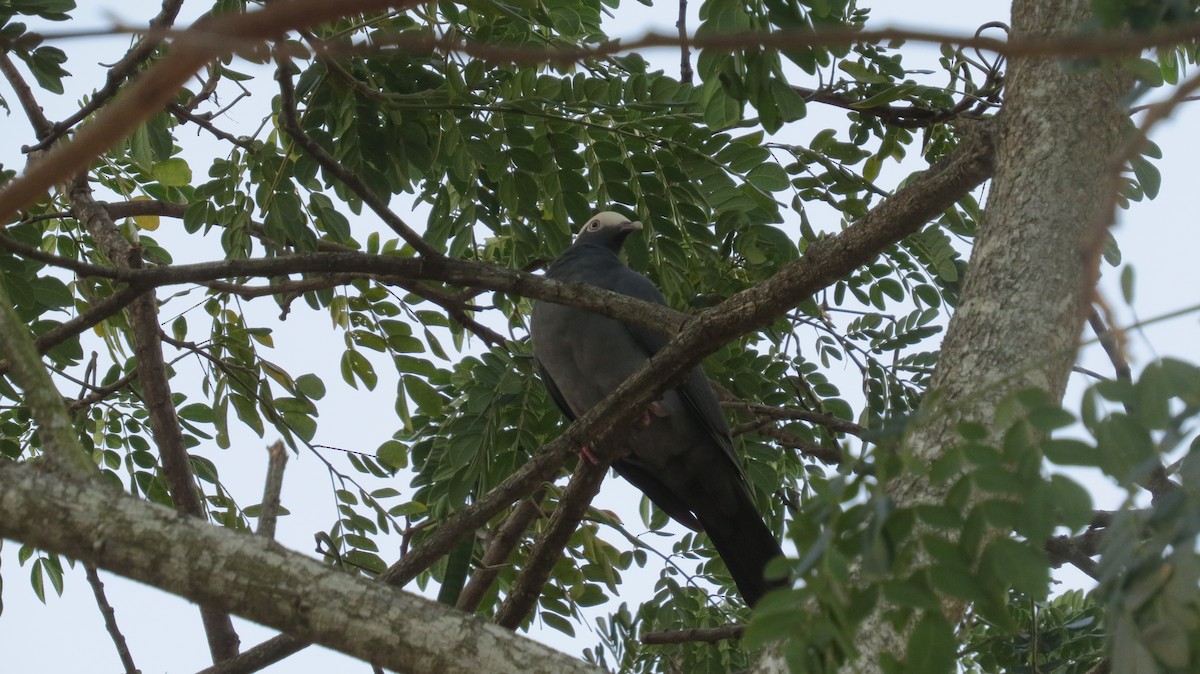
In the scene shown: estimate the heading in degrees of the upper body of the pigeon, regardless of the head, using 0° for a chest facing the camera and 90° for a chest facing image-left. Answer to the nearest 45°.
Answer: approximately 45°
